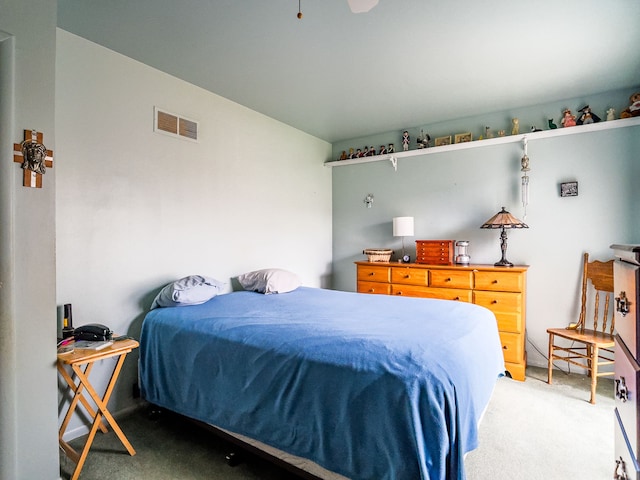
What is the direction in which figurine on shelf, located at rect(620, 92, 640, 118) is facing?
toward the camera

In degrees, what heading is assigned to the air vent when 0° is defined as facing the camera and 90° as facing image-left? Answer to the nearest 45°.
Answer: approximately 315°

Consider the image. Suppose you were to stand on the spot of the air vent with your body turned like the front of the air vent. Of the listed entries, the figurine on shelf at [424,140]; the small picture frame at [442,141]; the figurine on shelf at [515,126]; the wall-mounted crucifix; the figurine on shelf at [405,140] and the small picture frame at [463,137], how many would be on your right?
1

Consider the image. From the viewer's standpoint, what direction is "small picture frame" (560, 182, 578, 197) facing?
toward the camera

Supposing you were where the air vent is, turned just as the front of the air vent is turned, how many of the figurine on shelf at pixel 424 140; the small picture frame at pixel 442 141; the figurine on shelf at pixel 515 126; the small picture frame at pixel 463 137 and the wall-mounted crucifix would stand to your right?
1

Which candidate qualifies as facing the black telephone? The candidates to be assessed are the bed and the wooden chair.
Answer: the wooden chair

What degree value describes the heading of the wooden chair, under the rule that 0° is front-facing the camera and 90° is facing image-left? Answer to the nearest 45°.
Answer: approximately 45°

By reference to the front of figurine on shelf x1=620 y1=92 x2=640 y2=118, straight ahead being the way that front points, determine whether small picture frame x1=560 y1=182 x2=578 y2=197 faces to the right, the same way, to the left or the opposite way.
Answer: the same way

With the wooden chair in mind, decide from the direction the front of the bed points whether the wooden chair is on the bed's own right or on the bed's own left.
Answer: on the bed's own left

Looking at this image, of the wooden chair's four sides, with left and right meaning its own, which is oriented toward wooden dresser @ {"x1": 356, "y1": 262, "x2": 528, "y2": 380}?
front

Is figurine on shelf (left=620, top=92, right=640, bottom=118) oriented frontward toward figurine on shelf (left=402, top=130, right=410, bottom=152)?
no

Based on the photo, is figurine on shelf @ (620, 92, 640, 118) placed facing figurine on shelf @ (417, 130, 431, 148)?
no
